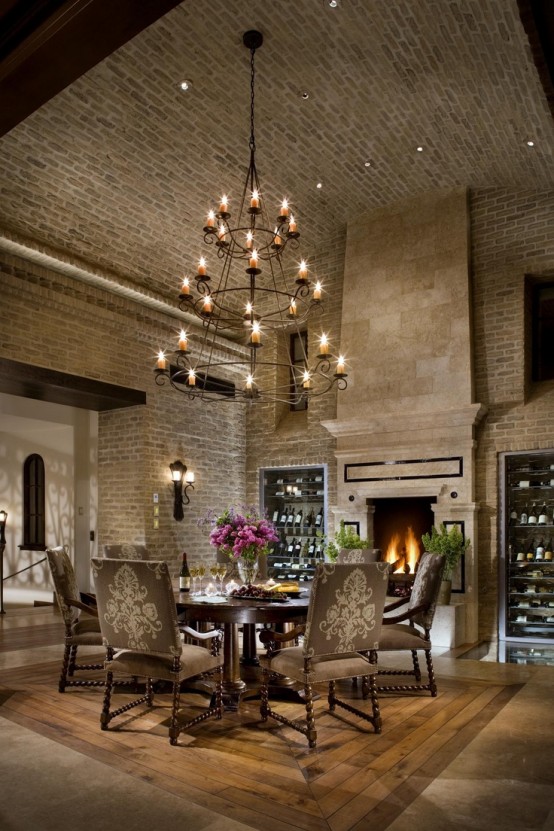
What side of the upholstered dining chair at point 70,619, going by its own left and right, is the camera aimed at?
right

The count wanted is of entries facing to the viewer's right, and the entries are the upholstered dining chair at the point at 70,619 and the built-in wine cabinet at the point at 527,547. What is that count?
1

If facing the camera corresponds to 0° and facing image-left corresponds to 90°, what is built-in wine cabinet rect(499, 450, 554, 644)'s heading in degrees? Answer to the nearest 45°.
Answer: approximately 0°

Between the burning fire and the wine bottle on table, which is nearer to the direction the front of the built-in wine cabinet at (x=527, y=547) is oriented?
the wine bottle on table
